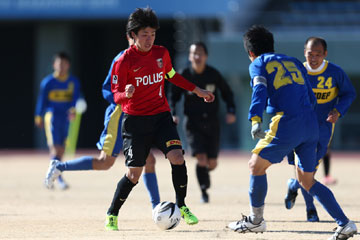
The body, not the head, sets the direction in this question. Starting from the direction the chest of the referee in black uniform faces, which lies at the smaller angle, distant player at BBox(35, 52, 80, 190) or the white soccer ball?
the white soccer ball

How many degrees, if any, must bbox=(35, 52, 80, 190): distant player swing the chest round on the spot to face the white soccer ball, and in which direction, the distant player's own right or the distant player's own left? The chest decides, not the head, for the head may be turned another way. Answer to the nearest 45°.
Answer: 0° — they already face it

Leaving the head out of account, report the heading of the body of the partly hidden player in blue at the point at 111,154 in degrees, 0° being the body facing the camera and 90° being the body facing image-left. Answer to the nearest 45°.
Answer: approximately 270°

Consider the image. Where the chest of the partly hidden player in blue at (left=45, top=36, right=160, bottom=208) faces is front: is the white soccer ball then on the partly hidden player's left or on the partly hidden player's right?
on the partly hidden player's right

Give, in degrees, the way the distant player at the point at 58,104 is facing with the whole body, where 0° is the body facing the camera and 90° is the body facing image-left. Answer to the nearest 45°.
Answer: approximately 0°

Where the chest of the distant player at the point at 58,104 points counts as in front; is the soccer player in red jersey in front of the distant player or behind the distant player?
in front

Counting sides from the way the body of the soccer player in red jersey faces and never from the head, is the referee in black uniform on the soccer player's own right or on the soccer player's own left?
on the soccer player's own left

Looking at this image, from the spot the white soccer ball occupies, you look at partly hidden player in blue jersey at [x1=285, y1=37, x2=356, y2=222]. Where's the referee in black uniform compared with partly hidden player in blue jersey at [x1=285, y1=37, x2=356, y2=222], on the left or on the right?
left

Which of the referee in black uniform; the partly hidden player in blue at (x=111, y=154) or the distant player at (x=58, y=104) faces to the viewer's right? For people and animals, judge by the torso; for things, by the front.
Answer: the partly hidden player in blue at (x=111, y=154)
